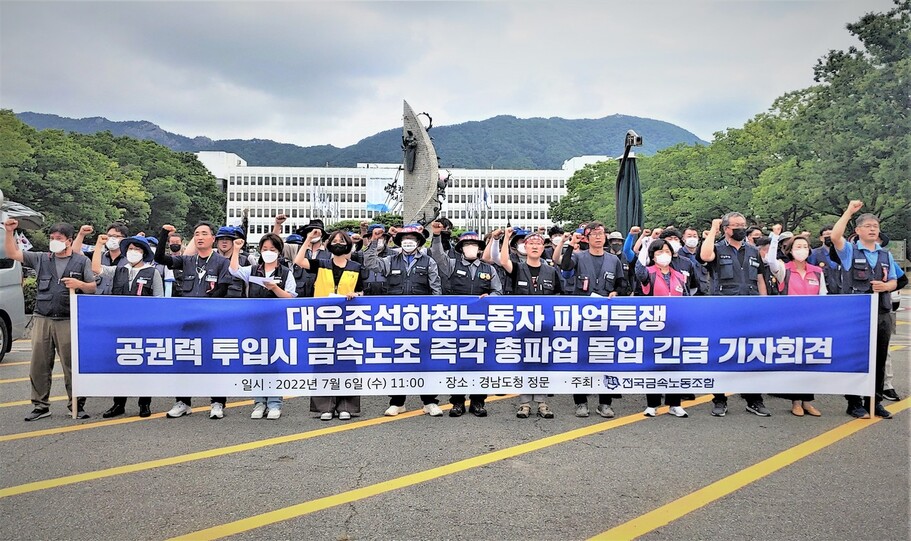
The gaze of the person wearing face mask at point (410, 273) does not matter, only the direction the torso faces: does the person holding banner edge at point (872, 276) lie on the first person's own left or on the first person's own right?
on the first person's own left

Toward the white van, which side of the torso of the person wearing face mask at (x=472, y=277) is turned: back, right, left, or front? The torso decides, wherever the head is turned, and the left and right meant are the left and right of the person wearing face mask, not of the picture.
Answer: right

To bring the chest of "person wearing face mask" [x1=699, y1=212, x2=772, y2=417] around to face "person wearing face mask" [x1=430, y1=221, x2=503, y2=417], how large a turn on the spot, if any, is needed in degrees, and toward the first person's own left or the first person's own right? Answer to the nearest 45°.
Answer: approximately 45° to the first person's own right

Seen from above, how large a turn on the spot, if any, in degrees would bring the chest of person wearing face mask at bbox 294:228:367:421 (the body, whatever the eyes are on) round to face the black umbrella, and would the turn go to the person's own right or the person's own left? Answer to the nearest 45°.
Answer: approximately 135° to the person's own left

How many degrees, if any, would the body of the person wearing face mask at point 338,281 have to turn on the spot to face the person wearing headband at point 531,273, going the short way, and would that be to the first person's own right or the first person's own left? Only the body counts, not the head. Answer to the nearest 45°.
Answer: approximately 90° to the first person's own left

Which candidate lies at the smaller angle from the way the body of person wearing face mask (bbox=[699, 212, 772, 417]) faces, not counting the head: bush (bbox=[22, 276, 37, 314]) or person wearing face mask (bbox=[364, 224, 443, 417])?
the person wearing face mask

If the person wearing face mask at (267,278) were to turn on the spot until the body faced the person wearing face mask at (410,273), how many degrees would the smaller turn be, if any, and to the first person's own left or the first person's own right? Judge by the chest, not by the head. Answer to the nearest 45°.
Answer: approximately 90° to the first person's own left

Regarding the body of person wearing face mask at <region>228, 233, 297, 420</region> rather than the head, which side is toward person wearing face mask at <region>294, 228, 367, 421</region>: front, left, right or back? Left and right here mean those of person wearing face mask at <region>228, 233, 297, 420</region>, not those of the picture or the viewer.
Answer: left

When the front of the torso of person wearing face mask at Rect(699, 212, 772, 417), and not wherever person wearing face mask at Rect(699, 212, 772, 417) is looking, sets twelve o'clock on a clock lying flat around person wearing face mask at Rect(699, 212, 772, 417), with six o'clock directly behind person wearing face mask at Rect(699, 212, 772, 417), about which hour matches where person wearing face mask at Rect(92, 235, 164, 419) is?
person wearing face mask at Rect(92, 235, 164, 419) is roughly at 2 o'clock from person wearing face mask at Rect(699, 212, 772, 417).
